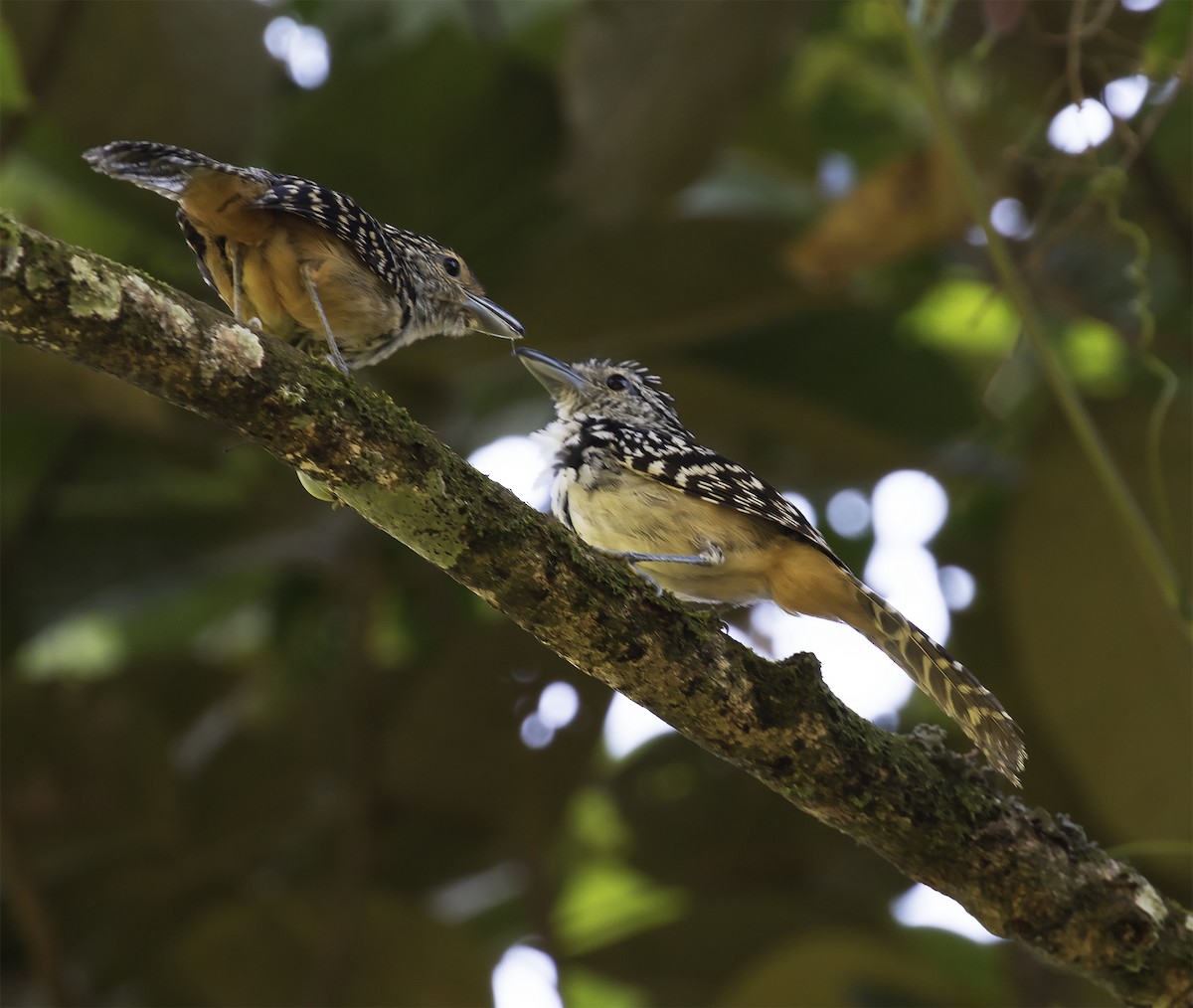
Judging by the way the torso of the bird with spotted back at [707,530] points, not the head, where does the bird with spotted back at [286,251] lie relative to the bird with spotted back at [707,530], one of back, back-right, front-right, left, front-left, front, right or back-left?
front-left

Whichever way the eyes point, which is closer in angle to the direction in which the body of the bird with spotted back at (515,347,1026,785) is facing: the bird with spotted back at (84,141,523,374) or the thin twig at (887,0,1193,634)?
the bird with spotted back

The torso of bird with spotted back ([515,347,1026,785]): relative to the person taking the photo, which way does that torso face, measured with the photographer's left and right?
facing to the left of the viewer
